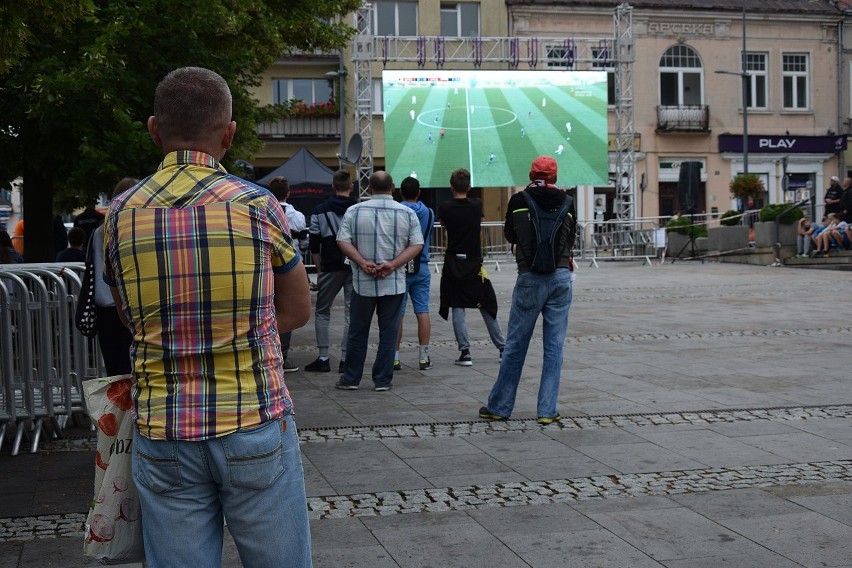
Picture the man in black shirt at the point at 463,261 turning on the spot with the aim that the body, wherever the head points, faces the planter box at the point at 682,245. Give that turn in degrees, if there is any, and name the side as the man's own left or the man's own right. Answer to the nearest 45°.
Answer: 0° — they already face it

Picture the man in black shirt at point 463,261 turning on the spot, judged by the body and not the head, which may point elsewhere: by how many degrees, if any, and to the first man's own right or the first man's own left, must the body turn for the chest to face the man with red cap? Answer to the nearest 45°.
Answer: approximately 180°

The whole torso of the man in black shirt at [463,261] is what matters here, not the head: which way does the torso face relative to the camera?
away from the camera

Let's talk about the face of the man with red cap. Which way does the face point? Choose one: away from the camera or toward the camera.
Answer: away from the camera

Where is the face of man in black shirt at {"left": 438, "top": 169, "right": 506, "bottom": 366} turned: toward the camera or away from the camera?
away from the camera

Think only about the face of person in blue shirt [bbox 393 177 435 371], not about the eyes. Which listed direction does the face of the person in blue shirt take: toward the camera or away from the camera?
away from the camera

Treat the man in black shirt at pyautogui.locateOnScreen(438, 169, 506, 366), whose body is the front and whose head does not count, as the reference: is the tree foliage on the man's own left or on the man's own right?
on the man's own left

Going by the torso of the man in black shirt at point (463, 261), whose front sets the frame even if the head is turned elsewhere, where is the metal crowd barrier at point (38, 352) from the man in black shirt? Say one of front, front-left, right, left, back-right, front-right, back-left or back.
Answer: back-left

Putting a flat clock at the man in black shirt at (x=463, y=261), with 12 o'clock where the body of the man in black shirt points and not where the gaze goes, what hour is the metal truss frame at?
The metal truss frame is roughly at 12 o'clock from the man in black shirt.

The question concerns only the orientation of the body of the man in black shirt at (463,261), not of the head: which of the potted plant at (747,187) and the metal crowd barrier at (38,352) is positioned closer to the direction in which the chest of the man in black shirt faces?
the potted plant
